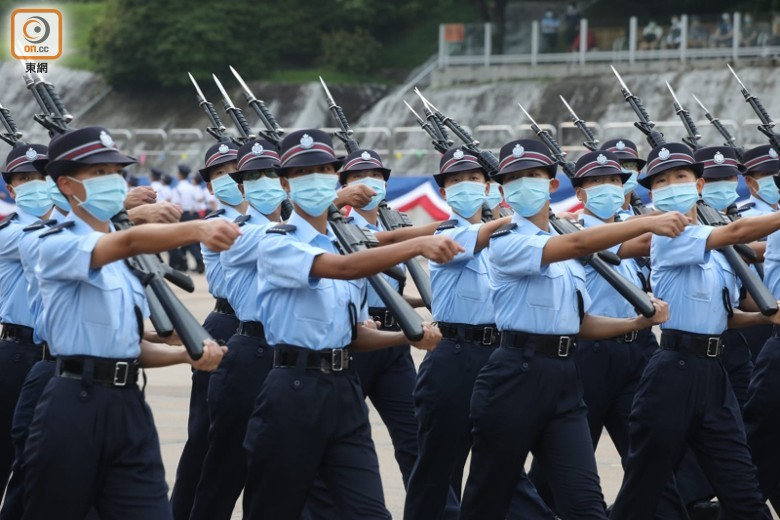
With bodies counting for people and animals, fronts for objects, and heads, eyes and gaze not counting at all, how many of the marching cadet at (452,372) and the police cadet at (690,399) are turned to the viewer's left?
0

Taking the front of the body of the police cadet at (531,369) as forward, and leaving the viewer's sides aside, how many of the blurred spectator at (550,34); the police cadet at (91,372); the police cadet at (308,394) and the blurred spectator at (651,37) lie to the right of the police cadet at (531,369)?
2

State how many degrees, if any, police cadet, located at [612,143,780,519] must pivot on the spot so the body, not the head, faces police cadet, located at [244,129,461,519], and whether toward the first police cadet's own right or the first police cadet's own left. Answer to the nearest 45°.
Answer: approximately 90° to the first police cadet's own right

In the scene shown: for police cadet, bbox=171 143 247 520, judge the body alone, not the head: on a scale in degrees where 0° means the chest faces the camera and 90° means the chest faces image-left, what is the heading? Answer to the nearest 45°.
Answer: approximately 315°

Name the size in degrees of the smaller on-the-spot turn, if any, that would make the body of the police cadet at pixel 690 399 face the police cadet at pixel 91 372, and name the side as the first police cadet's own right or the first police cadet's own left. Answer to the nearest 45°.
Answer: approximately 90° to the first police cadet's own right

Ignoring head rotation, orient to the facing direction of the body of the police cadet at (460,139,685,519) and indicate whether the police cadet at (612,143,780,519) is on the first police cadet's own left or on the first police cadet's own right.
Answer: on the first police cadet's own left
